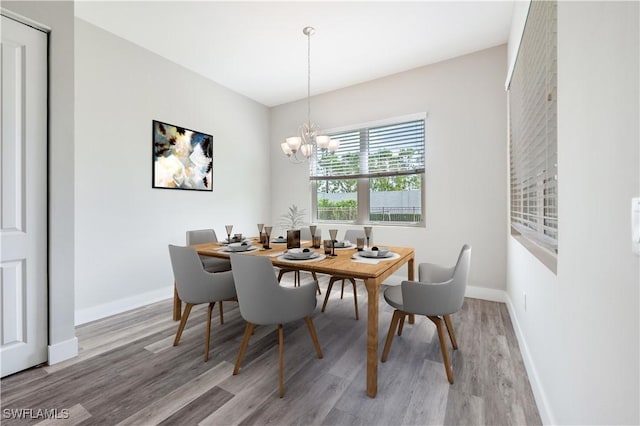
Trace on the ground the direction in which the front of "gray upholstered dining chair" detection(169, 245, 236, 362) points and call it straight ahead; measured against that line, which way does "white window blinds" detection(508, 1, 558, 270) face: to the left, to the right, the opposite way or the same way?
to the left

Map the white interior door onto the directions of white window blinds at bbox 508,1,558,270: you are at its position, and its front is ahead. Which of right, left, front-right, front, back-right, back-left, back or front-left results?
front-left

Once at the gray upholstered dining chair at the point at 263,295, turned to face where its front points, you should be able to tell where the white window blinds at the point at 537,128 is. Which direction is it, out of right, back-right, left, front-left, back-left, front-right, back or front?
front-right

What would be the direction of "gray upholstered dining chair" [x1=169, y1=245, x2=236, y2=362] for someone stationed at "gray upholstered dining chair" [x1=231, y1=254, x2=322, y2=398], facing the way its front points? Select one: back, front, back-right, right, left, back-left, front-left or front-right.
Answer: left

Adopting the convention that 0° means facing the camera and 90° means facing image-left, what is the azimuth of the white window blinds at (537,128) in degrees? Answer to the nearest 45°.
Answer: approximately 90°

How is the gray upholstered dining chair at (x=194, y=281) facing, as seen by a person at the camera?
facing away from the viewer and to the right of the viewer

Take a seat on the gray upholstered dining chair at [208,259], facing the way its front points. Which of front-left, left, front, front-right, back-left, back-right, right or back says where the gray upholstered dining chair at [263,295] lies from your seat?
front-right

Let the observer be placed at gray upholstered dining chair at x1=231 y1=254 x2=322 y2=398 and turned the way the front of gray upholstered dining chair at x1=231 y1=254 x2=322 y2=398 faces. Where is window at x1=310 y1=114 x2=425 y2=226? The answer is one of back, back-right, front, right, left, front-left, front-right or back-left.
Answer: front

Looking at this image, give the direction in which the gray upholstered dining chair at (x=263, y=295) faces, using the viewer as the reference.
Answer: facing away from the viewer and to the right of the viewer

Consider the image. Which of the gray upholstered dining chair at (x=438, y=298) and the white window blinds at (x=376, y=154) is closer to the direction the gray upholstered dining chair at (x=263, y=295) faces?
the white window blinds

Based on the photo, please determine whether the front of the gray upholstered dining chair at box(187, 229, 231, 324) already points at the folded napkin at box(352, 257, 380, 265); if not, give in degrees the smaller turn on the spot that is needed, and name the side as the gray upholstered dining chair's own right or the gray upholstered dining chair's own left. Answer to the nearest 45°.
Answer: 0° — it already faces it

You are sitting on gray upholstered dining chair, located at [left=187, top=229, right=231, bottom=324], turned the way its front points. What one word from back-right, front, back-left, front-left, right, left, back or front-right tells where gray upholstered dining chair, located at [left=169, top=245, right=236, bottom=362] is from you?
front-right

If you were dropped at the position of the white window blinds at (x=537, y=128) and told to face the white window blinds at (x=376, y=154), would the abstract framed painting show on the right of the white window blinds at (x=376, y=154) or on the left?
left

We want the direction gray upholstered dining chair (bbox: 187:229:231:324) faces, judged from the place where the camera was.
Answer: facing the viewer and to the right of the viewer

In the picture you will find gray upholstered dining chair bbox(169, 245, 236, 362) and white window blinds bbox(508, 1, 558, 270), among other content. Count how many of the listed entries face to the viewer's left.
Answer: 1

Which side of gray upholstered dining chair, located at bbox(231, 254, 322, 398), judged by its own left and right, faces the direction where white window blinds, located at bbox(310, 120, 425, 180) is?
front

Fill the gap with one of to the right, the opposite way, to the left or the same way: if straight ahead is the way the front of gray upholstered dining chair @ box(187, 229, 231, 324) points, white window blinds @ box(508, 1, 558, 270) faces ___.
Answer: the opposite way
